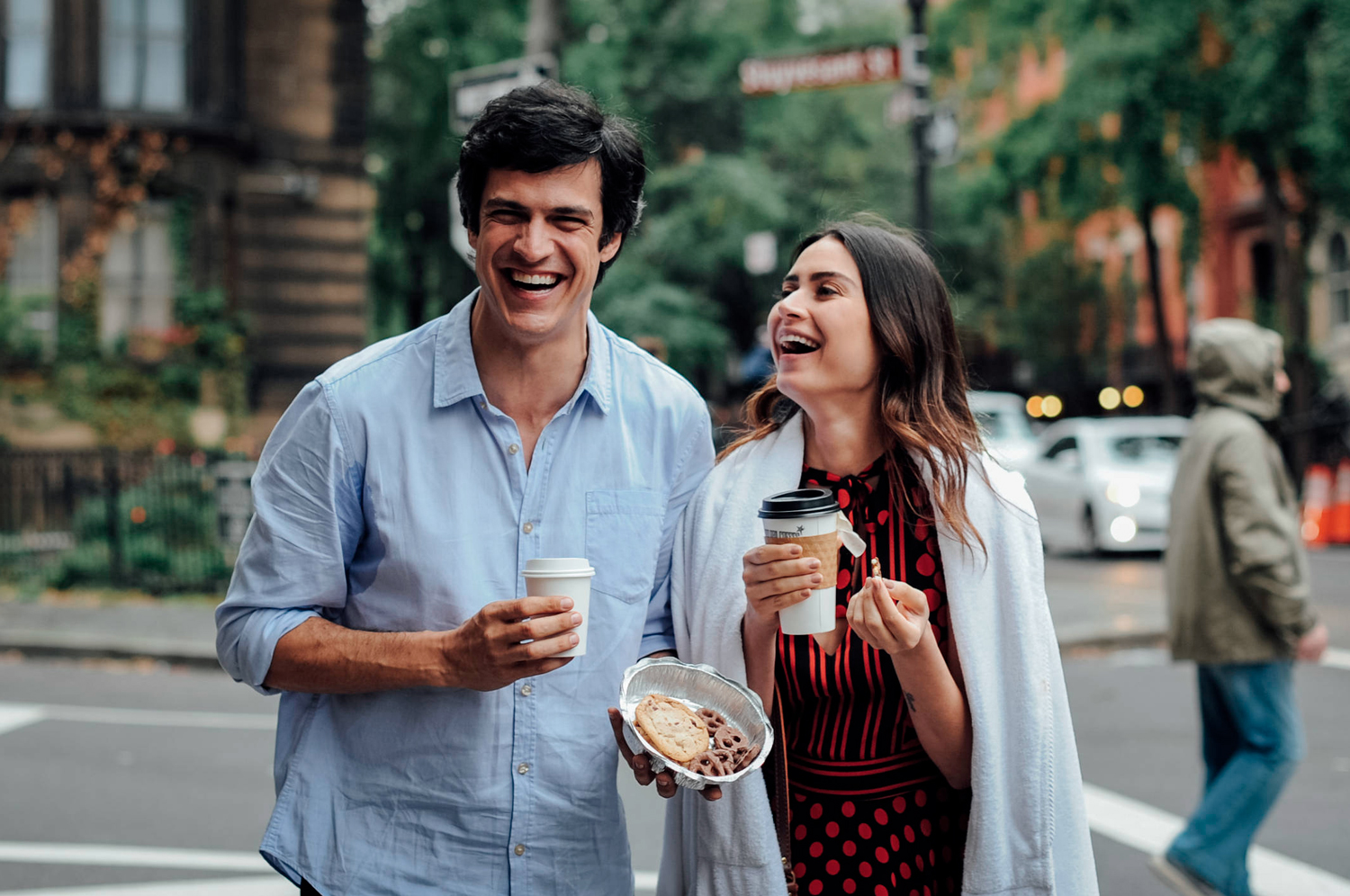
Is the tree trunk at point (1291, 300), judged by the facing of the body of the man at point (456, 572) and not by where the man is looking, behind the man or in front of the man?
behind

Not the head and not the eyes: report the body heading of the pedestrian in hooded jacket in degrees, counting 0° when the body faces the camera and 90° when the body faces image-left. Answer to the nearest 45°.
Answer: approximately 270°

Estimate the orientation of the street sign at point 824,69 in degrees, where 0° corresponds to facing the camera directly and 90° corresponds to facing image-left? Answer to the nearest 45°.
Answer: approximately 0°

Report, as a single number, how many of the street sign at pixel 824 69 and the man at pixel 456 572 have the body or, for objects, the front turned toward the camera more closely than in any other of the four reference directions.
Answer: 2

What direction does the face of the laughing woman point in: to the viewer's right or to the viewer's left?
to the viewer's left

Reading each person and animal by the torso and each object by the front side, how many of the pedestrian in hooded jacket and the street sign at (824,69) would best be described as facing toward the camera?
1

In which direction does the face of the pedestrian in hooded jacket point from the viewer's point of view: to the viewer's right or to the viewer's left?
to the viewer's right

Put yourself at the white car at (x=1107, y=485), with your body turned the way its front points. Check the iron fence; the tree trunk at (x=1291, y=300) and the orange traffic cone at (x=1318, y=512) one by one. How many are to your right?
1

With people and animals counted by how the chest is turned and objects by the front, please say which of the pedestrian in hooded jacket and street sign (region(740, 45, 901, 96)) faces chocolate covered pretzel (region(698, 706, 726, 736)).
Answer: the street sign

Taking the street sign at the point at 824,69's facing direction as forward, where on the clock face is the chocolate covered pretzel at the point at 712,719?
The chocolate covered pretzel is roughly at 12 o'clock from the street sign.

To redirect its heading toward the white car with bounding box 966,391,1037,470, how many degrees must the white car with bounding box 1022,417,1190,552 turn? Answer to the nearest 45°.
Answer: approximately 180°
